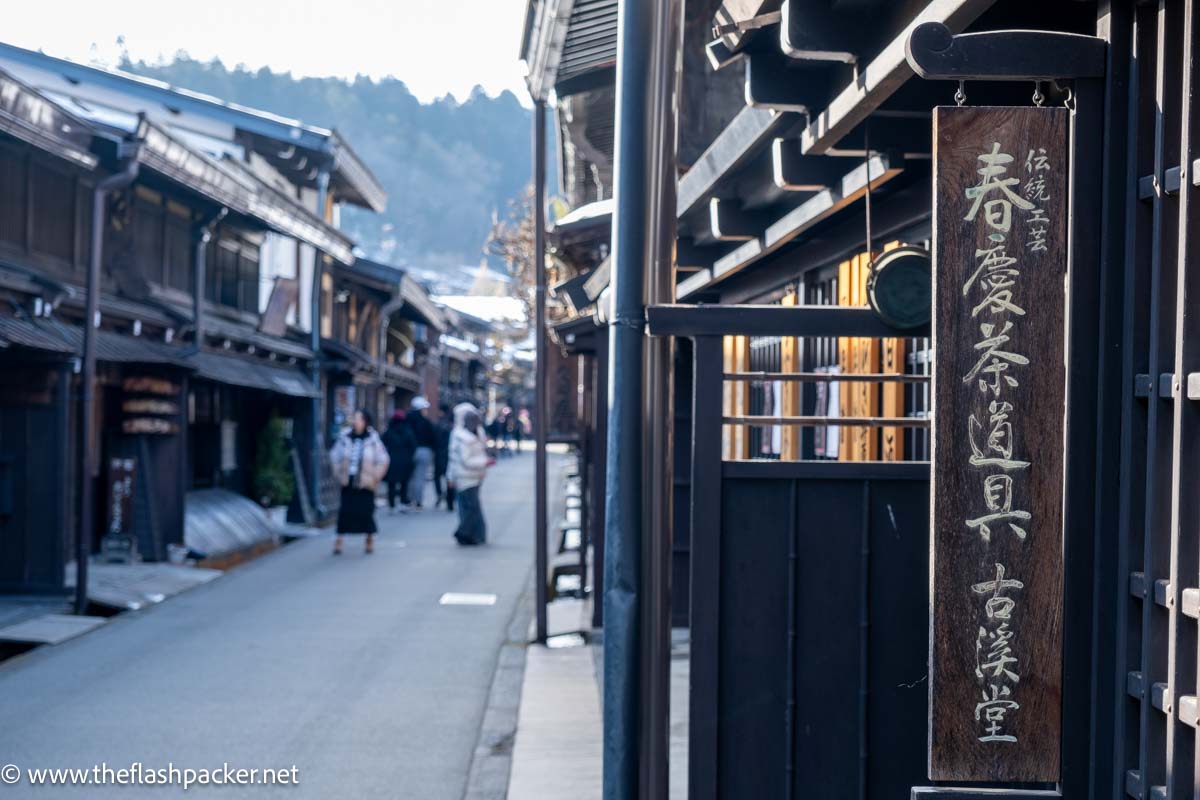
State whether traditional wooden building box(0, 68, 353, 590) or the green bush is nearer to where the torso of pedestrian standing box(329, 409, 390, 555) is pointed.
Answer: the traditional wooden building

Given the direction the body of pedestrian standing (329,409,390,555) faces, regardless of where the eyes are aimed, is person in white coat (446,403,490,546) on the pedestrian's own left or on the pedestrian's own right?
on the pedestrian's own left

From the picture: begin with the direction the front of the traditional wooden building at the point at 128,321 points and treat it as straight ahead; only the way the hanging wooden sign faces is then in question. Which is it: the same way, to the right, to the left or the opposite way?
to the right

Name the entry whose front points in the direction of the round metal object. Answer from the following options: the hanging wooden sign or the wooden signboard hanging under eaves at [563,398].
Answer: the wooden signboard hanging under eaves

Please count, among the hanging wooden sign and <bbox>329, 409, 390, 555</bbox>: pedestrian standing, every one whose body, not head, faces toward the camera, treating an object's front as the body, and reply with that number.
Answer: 2

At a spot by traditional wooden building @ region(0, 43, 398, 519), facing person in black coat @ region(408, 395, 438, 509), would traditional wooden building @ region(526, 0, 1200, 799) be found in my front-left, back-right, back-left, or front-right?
back-right

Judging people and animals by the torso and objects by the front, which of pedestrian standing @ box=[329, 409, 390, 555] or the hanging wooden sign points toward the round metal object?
the pedestrian standing
